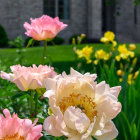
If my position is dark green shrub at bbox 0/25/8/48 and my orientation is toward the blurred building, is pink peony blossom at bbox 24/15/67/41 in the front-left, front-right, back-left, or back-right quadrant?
back-right

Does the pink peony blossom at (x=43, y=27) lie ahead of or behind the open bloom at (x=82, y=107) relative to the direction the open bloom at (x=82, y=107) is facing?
behind

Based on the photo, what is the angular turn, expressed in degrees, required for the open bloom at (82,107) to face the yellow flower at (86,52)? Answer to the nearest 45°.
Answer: approximately 180°

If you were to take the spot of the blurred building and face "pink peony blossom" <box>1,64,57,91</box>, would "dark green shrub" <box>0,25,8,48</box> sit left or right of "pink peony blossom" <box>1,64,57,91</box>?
right

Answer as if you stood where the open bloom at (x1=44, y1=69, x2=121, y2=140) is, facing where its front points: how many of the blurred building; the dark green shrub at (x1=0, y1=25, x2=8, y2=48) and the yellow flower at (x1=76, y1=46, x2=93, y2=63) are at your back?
3

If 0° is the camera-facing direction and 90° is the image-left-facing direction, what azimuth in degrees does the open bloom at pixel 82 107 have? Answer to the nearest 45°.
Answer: approximately 0°

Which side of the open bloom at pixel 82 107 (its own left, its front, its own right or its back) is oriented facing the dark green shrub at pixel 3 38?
back
